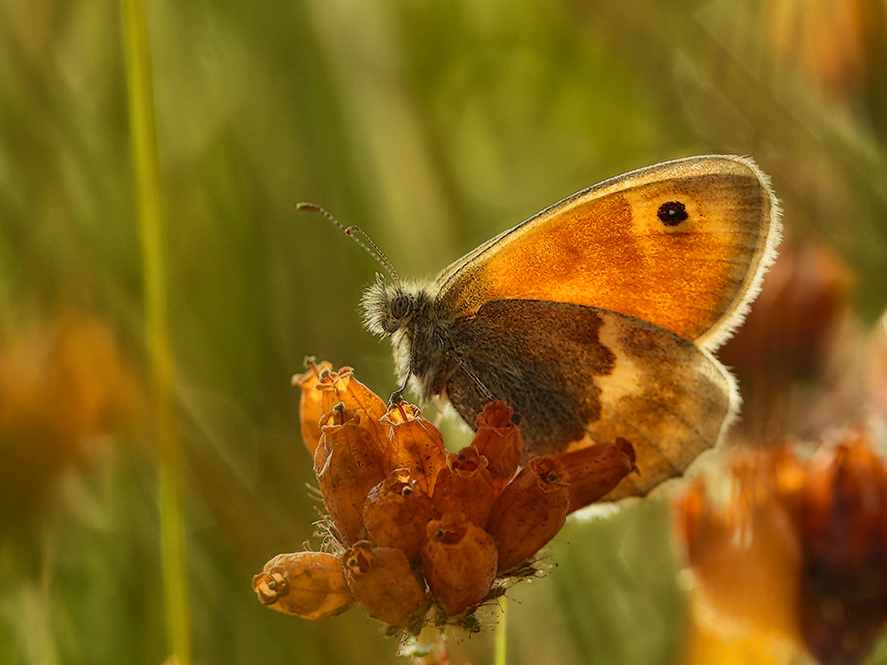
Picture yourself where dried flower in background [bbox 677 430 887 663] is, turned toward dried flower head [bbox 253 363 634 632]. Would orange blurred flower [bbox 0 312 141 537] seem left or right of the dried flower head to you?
right

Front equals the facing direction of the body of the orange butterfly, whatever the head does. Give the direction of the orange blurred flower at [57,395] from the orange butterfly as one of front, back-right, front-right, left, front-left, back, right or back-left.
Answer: front

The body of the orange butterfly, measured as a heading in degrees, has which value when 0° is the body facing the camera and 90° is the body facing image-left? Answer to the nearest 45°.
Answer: approximately 90°

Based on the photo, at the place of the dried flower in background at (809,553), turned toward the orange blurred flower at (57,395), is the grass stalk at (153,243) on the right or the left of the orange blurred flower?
left

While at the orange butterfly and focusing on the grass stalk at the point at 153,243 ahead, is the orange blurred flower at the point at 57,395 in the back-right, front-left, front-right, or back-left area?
front-right
